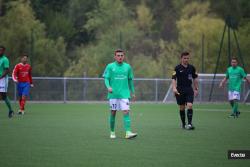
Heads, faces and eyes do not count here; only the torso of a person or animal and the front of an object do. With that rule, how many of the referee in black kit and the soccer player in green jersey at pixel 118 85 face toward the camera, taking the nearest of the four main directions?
2

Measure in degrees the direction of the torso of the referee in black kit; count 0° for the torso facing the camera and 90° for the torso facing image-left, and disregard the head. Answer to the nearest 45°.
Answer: approximately 0°

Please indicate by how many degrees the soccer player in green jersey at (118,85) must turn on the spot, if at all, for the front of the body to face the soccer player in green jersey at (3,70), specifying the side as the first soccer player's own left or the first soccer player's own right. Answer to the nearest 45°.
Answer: approximately 135° to the first soccer player's own right

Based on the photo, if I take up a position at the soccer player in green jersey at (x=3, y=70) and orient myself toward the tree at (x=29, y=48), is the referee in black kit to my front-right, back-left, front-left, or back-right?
back-right

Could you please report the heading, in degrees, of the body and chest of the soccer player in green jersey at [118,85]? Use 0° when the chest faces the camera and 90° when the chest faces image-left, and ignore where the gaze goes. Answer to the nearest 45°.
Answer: approximately 0°

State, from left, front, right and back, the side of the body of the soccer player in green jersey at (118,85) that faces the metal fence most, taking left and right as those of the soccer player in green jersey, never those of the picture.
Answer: back

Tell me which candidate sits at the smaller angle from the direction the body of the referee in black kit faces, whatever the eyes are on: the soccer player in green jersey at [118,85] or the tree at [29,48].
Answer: the soccer player in green jersey

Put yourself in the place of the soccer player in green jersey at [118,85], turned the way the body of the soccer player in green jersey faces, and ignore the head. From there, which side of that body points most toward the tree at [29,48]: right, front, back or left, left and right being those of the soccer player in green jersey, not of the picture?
back

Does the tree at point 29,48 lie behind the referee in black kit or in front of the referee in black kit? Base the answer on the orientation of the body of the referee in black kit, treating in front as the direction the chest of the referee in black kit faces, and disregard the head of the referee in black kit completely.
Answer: behind
